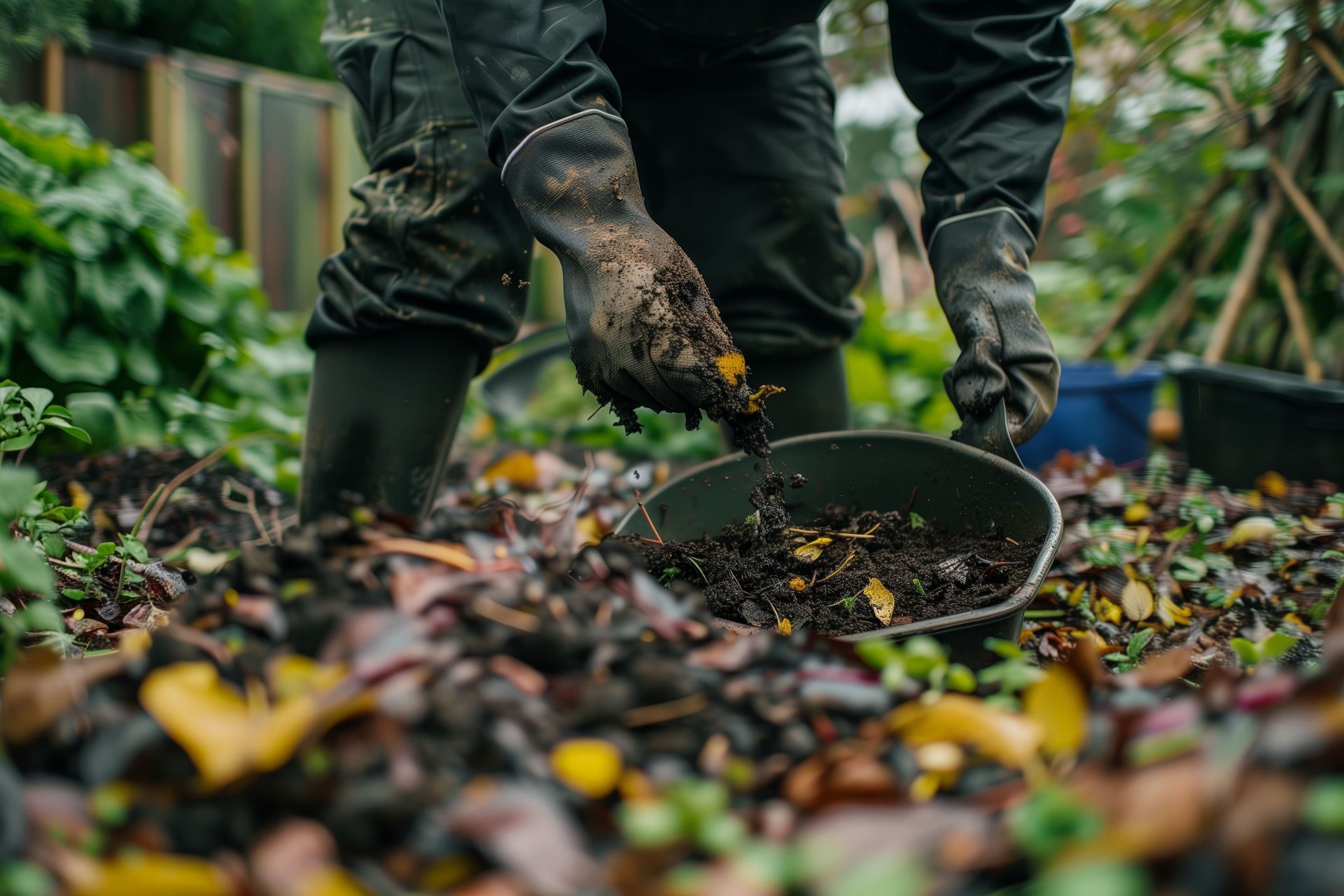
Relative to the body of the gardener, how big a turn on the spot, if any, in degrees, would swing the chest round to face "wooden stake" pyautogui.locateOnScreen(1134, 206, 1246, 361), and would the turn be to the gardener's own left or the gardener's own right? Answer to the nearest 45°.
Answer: approximately 90° to the gardener's own left

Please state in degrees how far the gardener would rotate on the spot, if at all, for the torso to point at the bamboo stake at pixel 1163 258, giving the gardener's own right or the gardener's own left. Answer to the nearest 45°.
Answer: approximately 90° to the gardener's own left

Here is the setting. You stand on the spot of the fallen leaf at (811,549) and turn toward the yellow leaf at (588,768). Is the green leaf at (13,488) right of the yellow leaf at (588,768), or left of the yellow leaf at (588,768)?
right

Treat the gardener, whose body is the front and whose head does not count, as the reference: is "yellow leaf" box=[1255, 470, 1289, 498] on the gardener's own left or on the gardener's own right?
on the gardener's own left

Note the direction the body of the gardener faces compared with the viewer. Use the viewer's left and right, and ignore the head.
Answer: facing the viewer and to the right of the viewer

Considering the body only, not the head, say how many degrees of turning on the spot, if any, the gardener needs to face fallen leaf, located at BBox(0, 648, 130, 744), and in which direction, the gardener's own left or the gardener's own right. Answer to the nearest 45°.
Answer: approximately 45° to the gardener's own right

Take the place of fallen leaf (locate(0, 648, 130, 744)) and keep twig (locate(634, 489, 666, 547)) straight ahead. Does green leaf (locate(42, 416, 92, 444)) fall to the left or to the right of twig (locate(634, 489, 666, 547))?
left

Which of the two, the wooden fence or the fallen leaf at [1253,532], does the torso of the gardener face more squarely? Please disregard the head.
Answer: the fallen leaf

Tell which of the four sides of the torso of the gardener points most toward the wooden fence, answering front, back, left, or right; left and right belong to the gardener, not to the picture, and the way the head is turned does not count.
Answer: back

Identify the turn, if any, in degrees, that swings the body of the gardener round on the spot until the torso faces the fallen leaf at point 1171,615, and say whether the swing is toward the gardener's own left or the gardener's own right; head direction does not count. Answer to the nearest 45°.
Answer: approximately 45° to the gardener's own left
